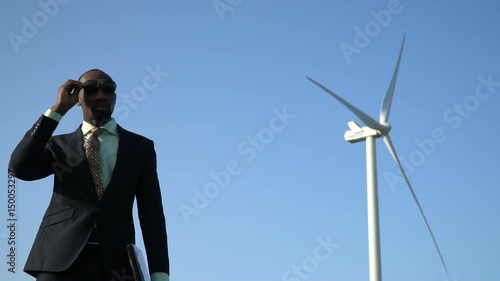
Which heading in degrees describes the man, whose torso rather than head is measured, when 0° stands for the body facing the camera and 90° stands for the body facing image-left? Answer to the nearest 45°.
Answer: approximately 0°

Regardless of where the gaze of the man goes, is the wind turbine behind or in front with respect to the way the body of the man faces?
behind
